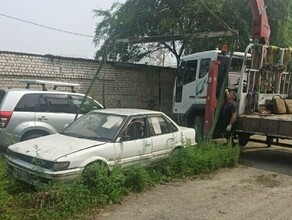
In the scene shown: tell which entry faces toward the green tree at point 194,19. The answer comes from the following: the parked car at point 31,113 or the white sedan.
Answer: the parked car

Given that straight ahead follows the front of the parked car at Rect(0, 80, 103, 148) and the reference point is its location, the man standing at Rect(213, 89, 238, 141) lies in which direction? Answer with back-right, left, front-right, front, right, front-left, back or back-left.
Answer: front-right

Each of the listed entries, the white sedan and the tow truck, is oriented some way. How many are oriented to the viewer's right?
0

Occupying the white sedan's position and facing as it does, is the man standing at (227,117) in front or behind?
behind

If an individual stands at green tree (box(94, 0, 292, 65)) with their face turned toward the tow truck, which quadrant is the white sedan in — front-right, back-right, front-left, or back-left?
front-right

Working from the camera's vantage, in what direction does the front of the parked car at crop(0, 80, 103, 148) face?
facing away from the viewer and to the right of the viewer

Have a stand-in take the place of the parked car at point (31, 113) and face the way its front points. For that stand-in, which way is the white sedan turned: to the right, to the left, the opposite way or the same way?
the opposite way

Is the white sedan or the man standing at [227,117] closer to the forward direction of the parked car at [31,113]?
the man standing

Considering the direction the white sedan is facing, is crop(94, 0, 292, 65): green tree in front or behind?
behind

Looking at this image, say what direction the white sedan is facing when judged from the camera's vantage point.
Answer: facing the viewer and to the left of the viewer

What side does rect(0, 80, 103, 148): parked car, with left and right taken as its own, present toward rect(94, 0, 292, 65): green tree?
front
